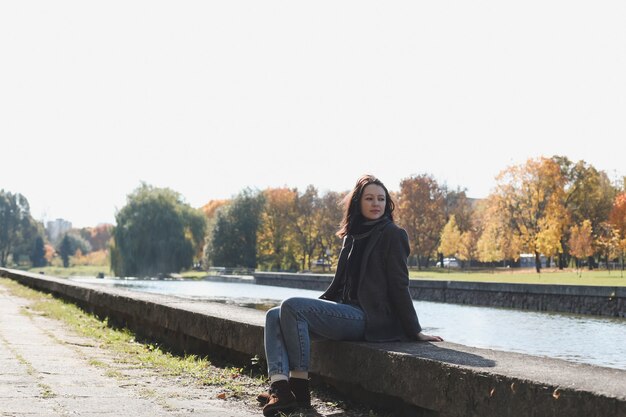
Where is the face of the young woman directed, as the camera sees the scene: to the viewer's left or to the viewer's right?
to the viewer's right

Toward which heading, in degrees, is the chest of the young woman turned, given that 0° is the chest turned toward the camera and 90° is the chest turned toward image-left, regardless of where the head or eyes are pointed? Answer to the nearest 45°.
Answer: approximately 45°
